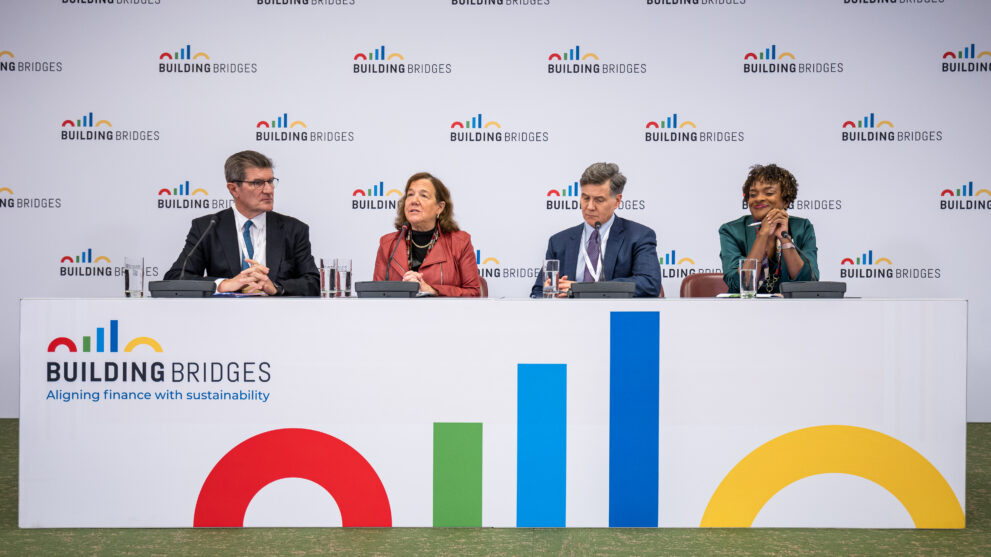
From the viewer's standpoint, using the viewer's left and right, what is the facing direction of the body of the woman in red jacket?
facing the viewer and to the left of the viewer

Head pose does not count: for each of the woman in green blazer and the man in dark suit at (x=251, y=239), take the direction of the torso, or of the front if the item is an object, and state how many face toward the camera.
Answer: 2

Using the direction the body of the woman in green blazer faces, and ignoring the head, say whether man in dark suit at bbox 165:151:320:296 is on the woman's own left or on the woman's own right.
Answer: on the woman's own right

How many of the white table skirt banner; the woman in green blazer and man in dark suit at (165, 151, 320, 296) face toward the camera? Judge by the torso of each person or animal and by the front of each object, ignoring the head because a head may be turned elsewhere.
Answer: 3

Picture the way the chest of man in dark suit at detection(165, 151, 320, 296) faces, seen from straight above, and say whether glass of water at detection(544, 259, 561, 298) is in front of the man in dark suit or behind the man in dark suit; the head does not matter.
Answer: in front

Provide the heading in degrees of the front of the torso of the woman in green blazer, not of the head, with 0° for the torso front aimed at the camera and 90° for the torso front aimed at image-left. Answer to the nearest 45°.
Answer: approximately 0°

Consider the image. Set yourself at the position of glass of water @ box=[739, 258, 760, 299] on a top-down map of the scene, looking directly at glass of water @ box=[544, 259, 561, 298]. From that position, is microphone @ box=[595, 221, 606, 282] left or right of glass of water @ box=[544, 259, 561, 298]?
right

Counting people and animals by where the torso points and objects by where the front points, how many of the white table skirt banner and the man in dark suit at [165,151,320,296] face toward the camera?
2

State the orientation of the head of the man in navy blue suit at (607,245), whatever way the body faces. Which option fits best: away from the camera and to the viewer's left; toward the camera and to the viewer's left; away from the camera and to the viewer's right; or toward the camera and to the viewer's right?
toward the camera and to the viewer's left
